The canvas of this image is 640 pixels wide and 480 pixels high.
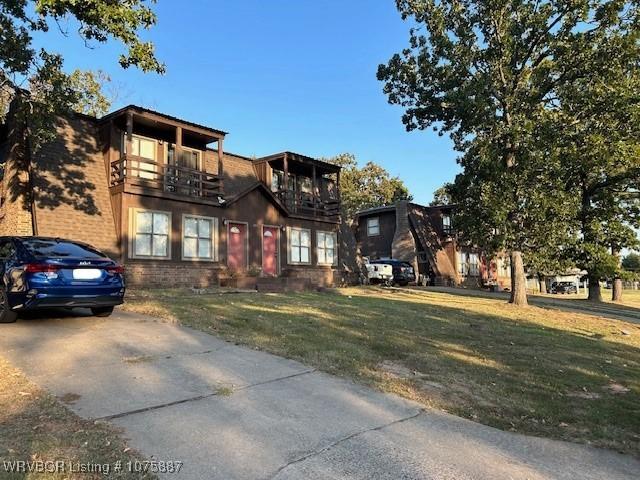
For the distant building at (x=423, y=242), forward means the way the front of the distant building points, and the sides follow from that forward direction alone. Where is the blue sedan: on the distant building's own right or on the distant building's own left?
on the distant building's own right

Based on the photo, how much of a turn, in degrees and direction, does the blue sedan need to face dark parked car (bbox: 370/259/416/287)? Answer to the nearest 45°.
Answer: approximately 90° to its right

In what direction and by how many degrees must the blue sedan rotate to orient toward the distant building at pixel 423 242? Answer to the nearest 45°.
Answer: approximately 90° to its right

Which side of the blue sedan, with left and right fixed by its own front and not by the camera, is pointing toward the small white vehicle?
right

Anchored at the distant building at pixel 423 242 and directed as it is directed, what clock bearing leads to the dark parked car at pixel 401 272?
The dark parked car is roughly at 2 o'clock from the distant building.

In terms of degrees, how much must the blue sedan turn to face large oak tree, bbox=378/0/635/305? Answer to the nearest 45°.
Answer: approximately 135° to its right

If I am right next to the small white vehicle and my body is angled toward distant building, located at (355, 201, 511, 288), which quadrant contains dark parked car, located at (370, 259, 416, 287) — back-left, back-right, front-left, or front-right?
front-right

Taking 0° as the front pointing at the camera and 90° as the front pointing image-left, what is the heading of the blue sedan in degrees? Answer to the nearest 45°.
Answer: approximately 135°
